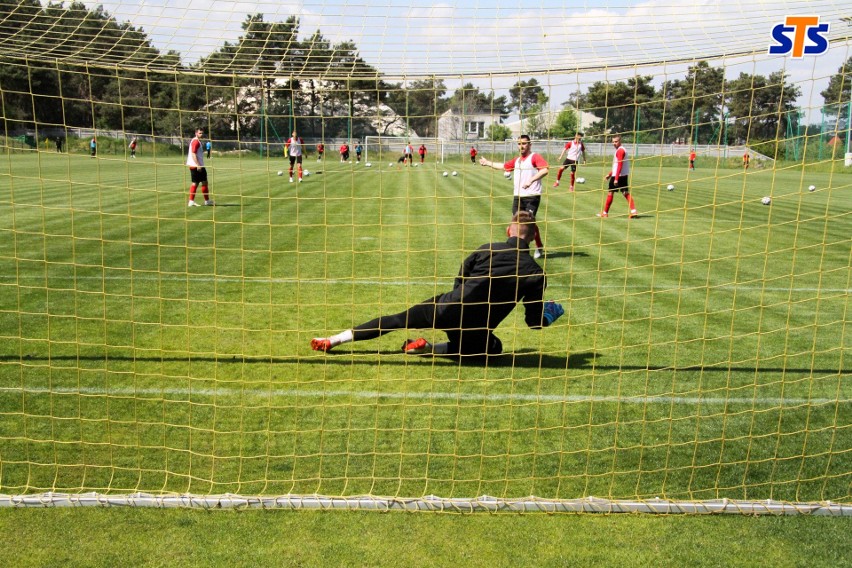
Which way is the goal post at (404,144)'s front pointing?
toward the camera

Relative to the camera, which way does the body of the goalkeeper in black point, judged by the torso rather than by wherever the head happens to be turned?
away from the camera

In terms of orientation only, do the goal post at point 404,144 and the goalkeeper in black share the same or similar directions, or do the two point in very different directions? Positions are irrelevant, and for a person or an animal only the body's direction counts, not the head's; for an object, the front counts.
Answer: very different directions

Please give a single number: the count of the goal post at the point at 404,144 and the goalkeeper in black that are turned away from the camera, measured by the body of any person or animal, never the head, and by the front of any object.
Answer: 1
